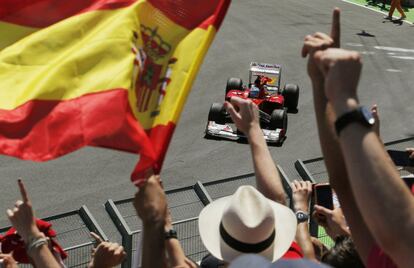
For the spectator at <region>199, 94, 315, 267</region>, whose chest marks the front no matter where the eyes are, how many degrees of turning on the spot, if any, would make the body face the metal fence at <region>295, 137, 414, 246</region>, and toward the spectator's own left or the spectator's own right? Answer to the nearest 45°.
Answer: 0° — they already face it

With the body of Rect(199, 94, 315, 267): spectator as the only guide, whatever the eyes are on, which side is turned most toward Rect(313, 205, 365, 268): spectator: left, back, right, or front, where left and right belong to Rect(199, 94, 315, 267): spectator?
right

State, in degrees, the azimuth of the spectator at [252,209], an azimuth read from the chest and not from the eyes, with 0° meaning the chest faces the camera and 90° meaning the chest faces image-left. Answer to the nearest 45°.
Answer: approximately 180°

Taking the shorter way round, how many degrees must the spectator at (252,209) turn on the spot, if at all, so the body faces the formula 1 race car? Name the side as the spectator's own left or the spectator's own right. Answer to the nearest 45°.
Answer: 0° — they already face it

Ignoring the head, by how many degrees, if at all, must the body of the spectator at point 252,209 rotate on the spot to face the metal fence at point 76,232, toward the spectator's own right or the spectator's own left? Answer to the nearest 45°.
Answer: approximately 45° to the spectator's own left

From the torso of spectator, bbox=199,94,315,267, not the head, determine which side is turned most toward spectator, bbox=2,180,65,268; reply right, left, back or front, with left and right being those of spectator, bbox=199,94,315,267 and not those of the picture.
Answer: left
